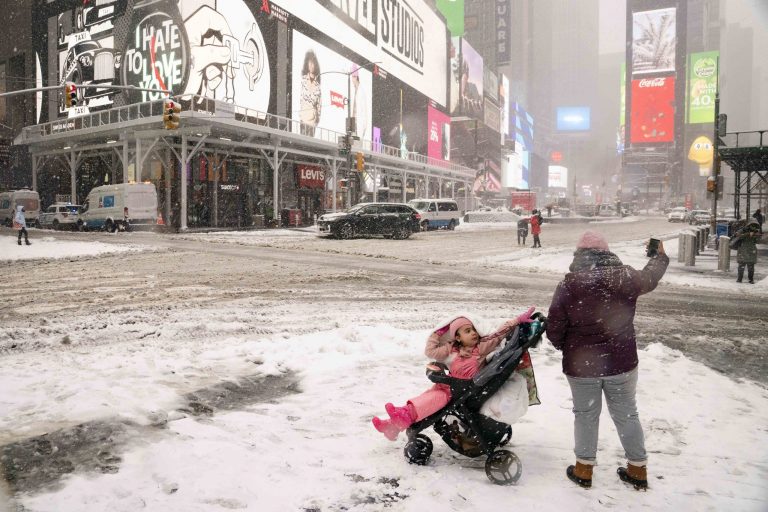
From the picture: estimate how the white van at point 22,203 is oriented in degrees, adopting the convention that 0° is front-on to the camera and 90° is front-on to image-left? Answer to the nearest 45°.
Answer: approximately 90°

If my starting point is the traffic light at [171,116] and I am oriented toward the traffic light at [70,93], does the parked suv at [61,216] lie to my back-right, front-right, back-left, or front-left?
front-right

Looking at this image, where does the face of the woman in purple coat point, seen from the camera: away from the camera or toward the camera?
away from the camera

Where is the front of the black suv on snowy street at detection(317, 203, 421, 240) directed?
to the viewer's left

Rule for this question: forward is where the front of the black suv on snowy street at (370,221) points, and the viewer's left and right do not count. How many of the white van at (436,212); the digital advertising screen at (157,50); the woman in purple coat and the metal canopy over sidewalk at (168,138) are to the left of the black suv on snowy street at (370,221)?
1

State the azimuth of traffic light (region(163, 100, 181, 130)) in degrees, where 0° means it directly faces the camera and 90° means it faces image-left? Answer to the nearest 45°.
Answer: approximately 315°

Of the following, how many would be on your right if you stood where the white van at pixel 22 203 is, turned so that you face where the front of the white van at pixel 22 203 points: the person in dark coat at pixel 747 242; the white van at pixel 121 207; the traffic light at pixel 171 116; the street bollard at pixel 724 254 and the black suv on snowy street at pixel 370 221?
0

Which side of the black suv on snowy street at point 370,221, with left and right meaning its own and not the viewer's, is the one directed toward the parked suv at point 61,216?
front

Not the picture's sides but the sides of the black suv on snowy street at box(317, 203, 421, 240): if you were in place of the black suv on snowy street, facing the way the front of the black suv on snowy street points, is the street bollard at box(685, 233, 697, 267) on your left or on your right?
on your left
